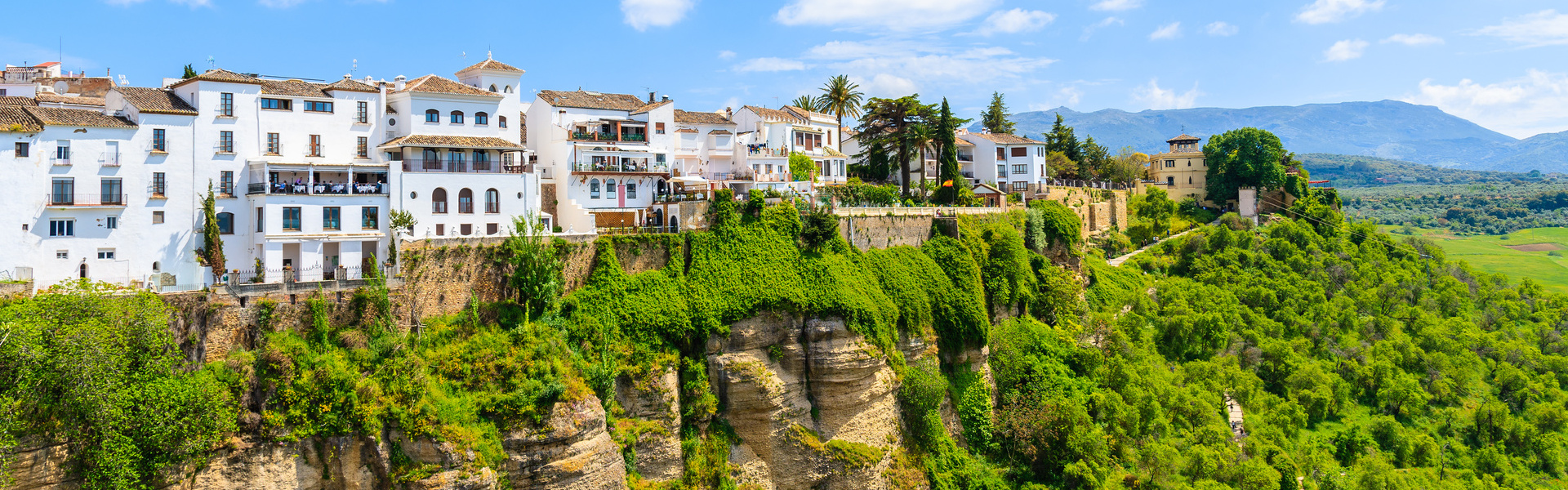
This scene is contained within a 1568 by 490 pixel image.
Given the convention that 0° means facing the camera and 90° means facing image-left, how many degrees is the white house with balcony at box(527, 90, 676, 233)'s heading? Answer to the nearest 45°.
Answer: approximately 0°

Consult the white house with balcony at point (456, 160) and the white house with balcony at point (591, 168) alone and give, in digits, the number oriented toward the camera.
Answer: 2

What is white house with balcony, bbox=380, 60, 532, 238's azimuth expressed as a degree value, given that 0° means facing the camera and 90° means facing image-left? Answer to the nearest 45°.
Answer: approximately 0°

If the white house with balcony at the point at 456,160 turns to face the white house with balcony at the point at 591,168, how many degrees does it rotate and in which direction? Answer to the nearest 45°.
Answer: approximately 135° to its left
